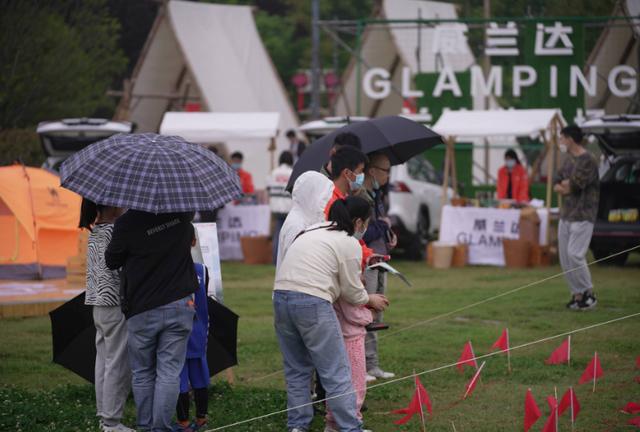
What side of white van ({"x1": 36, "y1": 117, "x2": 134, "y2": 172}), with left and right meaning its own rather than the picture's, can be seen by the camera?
back

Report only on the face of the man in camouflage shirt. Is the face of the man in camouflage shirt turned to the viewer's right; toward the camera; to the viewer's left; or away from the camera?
to the viewer's left

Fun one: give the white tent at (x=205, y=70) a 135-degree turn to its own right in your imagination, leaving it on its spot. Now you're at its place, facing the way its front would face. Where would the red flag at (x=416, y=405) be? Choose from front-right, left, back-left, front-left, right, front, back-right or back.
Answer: back

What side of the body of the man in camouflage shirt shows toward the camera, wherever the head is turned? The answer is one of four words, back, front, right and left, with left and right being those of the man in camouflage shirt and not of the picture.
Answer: left

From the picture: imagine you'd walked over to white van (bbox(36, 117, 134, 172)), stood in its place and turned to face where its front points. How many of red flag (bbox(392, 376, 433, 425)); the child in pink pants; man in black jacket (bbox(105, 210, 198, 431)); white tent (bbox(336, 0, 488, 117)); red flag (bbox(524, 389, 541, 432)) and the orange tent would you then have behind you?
5

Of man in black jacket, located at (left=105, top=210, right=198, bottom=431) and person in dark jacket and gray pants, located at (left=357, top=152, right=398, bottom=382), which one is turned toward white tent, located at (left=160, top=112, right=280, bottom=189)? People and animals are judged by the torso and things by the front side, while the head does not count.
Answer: the man in black jacket

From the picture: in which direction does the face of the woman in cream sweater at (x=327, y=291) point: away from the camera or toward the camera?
away from the camera

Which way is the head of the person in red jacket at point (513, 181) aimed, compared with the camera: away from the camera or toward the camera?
toward the camera

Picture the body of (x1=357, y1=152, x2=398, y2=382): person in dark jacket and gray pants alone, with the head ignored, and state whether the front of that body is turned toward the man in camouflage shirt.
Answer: no

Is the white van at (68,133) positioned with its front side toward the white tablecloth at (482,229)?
no

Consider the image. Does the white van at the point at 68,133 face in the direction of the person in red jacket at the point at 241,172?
no

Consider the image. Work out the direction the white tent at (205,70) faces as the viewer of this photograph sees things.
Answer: facing the viewer and to the left of the viewer

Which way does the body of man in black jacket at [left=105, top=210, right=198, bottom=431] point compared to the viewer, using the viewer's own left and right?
facing away from the viewer
